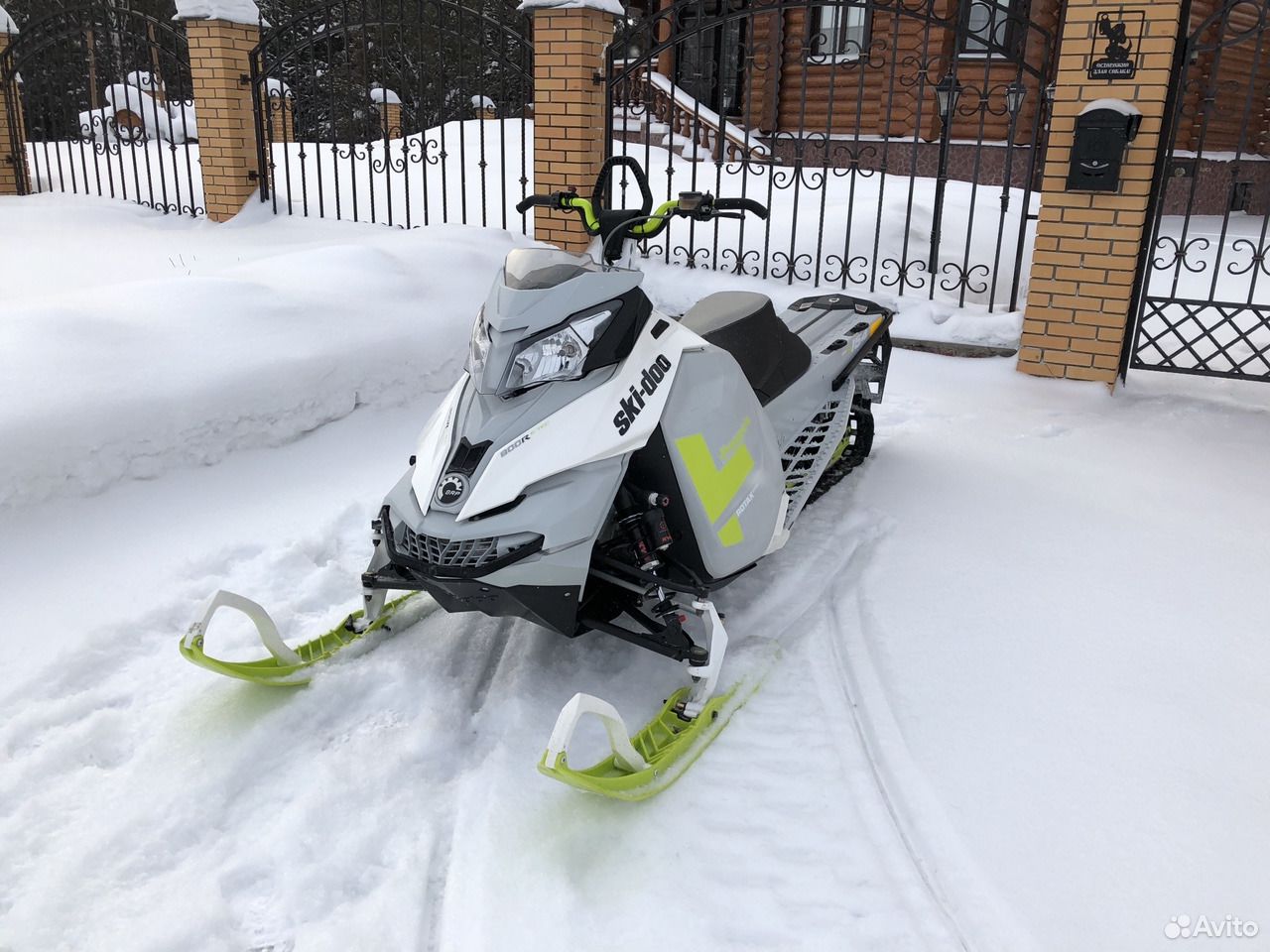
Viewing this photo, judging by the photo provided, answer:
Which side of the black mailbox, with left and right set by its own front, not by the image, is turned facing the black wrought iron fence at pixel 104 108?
right

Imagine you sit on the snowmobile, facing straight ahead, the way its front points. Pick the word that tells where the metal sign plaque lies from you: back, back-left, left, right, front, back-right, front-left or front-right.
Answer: back

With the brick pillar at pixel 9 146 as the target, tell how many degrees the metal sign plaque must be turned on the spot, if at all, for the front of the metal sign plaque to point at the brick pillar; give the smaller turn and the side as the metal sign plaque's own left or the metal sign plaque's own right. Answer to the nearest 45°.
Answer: approximately 90° to the metal sign plaque's own right

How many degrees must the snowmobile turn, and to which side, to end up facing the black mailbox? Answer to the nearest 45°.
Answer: approximately 180°

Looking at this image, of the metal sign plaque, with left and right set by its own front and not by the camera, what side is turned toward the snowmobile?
front

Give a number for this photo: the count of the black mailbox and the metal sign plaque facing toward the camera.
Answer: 2

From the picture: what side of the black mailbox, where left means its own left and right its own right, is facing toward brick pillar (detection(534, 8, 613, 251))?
right

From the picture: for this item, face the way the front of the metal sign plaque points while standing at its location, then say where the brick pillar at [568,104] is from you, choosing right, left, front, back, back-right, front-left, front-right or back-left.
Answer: right

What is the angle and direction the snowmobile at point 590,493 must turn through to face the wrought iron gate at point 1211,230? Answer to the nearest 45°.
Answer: approximately 180°

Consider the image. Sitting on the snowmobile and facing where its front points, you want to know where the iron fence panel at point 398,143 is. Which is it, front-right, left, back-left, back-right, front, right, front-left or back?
back-right

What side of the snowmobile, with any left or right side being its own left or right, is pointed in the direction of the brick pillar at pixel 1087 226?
back
